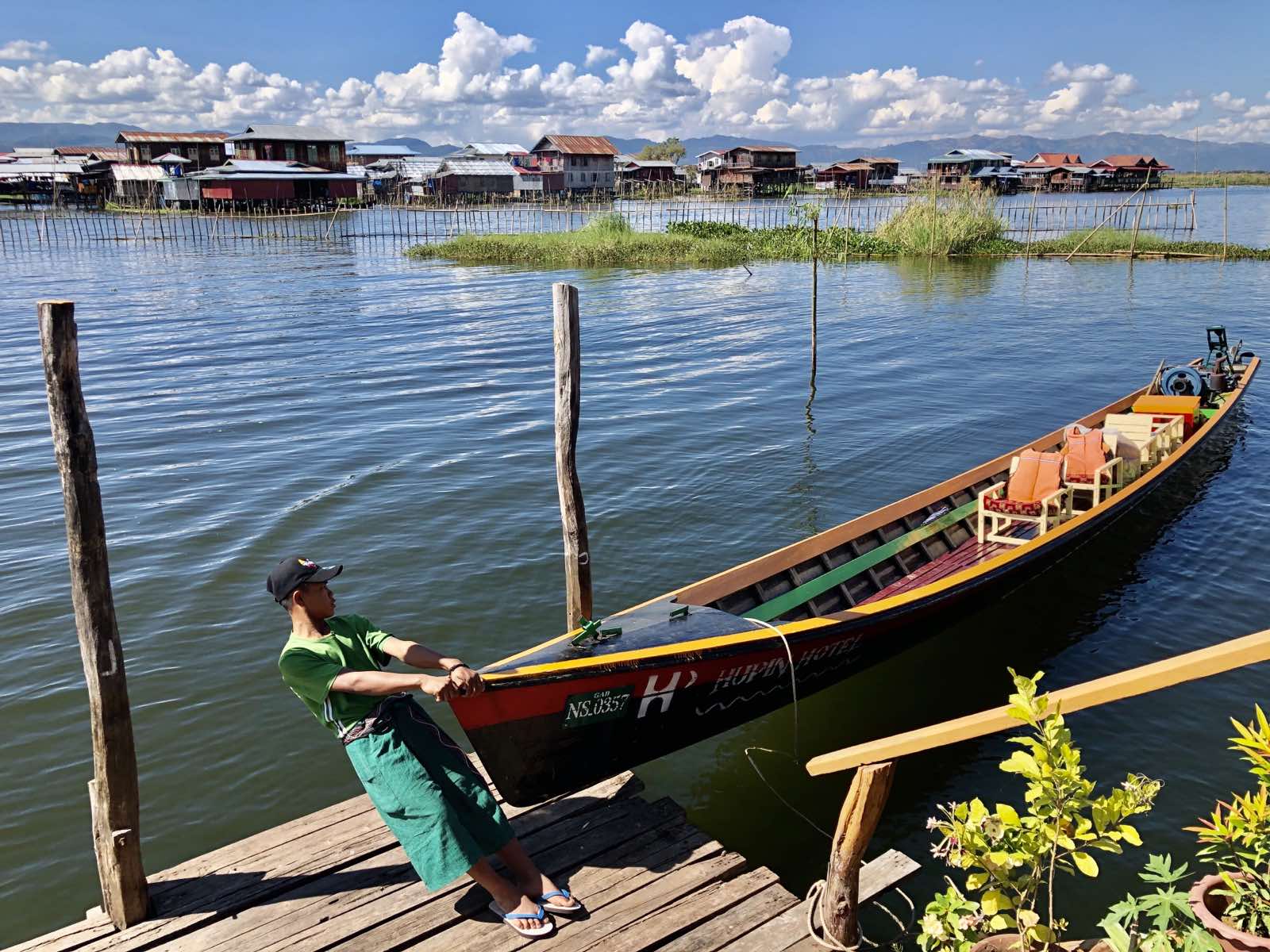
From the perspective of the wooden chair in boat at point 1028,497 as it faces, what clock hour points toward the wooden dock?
The wooden dock is roughly at 11 o'clock from the wooden chair in boat.

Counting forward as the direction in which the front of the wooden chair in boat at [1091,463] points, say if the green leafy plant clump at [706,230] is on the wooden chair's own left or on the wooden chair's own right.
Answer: on the wooden chair's own right

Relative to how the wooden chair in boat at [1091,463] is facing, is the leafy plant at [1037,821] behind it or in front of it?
in front

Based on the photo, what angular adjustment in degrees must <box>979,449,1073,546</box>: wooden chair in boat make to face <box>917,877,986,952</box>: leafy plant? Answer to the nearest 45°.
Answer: approximately 45° to its left

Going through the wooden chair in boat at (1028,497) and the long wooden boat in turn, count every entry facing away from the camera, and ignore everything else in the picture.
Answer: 0

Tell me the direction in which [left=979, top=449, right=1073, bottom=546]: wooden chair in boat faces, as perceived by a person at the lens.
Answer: facing the viewer and to the left of the viewer

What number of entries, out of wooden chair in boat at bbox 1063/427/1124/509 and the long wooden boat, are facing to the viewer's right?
0

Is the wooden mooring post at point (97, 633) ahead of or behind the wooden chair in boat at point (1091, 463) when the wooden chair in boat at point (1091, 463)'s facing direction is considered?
ahead

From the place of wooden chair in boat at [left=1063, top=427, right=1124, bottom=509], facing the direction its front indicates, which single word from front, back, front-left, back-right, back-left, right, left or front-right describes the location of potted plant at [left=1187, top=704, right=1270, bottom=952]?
front-left

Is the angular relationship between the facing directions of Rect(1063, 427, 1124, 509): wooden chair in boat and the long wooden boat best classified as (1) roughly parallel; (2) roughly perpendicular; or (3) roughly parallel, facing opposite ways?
roughly parallel

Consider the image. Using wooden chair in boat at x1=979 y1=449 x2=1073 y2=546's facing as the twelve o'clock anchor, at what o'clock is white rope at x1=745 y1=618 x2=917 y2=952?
The white rope is roughly at 11 o'clock from the wooden chair in boat.

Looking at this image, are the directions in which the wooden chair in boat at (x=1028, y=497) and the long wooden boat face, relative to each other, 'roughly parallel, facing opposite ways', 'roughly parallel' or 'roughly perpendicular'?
roughly parallel

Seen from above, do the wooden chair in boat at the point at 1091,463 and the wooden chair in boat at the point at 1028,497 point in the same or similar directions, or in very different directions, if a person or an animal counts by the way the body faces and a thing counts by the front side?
same or similar directions

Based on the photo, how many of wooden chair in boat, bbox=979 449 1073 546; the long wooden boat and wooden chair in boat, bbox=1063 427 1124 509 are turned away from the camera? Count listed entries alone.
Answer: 0

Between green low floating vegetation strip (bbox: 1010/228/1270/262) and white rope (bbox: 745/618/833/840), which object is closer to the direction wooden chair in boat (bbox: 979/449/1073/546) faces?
the white rope

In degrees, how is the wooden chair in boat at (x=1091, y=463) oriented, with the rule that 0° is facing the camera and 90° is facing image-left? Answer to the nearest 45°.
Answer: approximately 45°

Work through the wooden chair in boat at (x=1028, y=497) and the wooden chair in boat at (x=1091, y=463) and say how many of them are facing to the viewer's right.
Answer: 0
